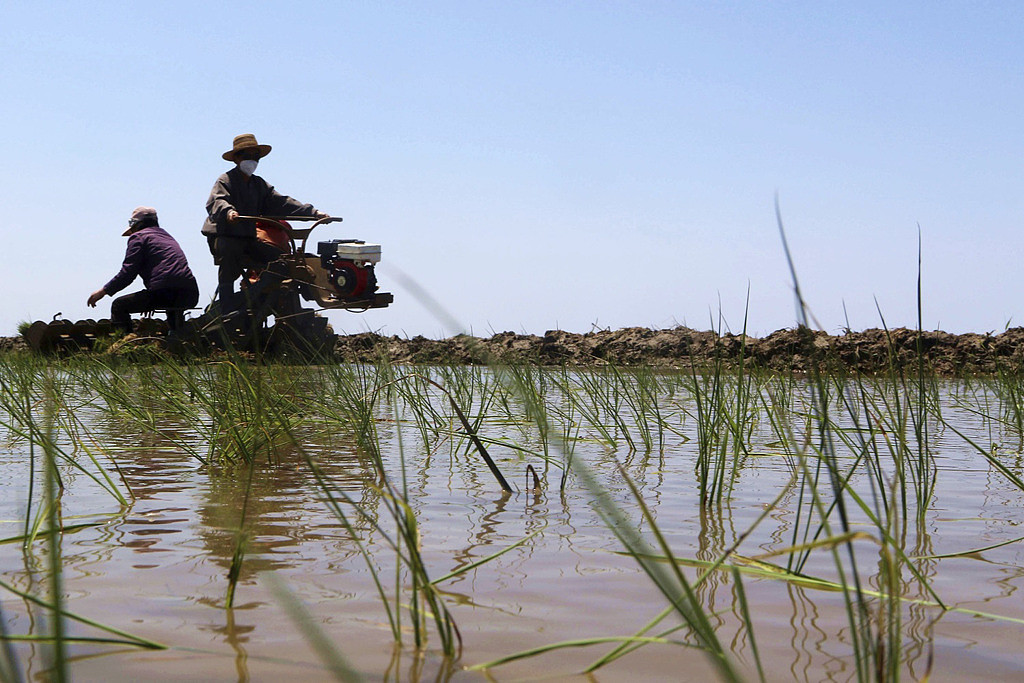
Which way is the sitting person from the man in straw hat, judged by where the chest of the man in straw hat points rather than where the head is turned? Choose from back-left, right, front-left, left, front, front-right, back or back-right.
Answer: back

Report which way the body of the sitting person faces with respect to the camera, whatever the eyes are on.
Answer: to the viewer's left

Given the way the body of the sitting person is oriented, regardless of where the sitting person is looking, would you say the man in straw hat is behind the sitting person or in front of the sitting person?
behind

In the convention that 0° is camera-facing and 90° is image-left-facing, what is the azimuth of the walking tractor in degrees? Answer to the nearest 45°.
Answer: approximately 270°

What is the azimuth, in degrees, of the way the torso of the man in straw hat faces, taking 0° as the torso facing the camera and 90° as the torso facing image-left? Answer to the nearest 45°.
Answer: approximately 315°

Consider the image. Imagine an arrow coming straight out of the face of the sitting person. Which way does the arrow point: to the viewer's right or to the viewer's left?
to the viewer's left

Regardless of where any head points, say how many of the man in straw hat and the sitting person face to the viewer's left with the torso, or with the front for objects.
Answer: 1
